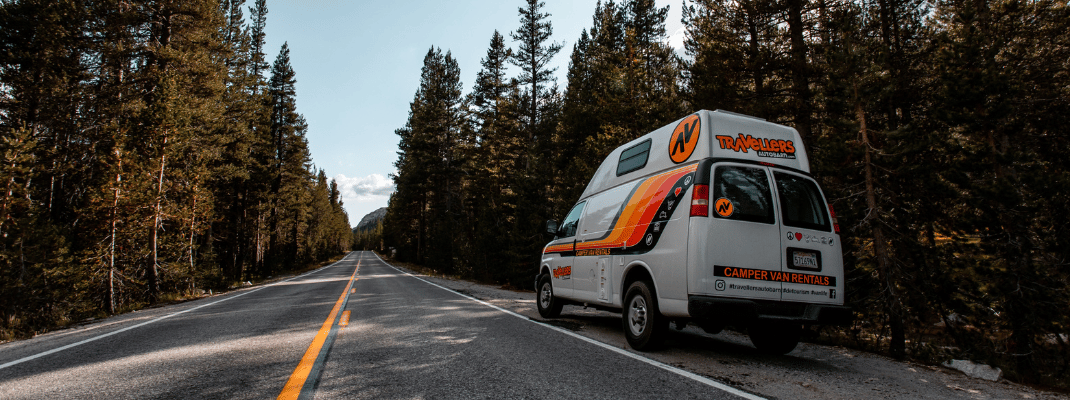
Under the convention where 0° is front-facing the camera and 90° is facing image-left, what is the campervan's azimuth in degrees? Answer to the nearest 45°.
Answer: approximately 135°

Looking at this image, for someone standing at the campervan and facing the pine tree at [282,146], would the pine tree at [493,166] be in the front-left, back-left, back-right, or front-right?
front-right

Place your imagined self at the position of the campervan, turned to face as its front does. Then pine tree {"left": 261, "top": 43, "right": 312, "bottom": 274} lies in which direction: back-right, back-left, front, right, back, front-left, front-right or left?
front

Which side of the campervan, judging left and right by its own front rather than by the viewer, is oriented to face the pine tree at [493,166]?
front
